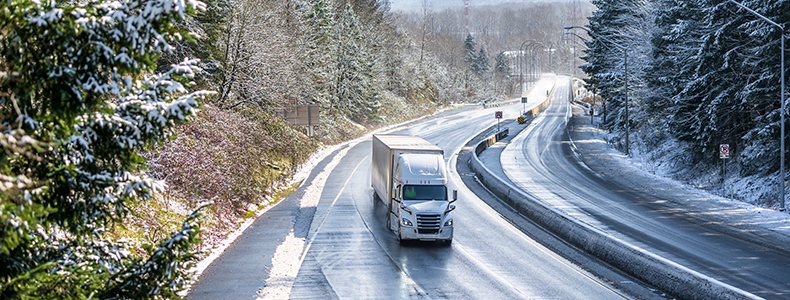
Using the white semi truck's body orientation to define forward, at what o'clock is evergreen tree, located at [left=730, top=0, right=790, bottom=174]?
The evergreen tree is roughly at 8 o'clock from the white semi truck.

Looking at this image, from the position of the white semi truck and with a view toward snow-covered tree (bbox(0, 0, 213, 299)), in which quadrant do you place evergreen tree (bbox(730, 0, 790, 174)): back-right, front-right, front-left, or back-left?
back-left

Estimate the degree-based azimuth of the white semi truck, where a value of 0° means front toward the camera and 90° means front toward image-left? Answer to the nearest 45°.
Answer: approximately 0°

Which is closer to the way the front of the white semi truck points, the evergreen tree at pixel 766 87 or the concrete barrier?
the concrete barrier

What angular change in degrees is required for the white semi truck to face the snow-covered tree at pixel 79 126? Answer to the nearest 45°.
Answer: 0° — it already faces it
